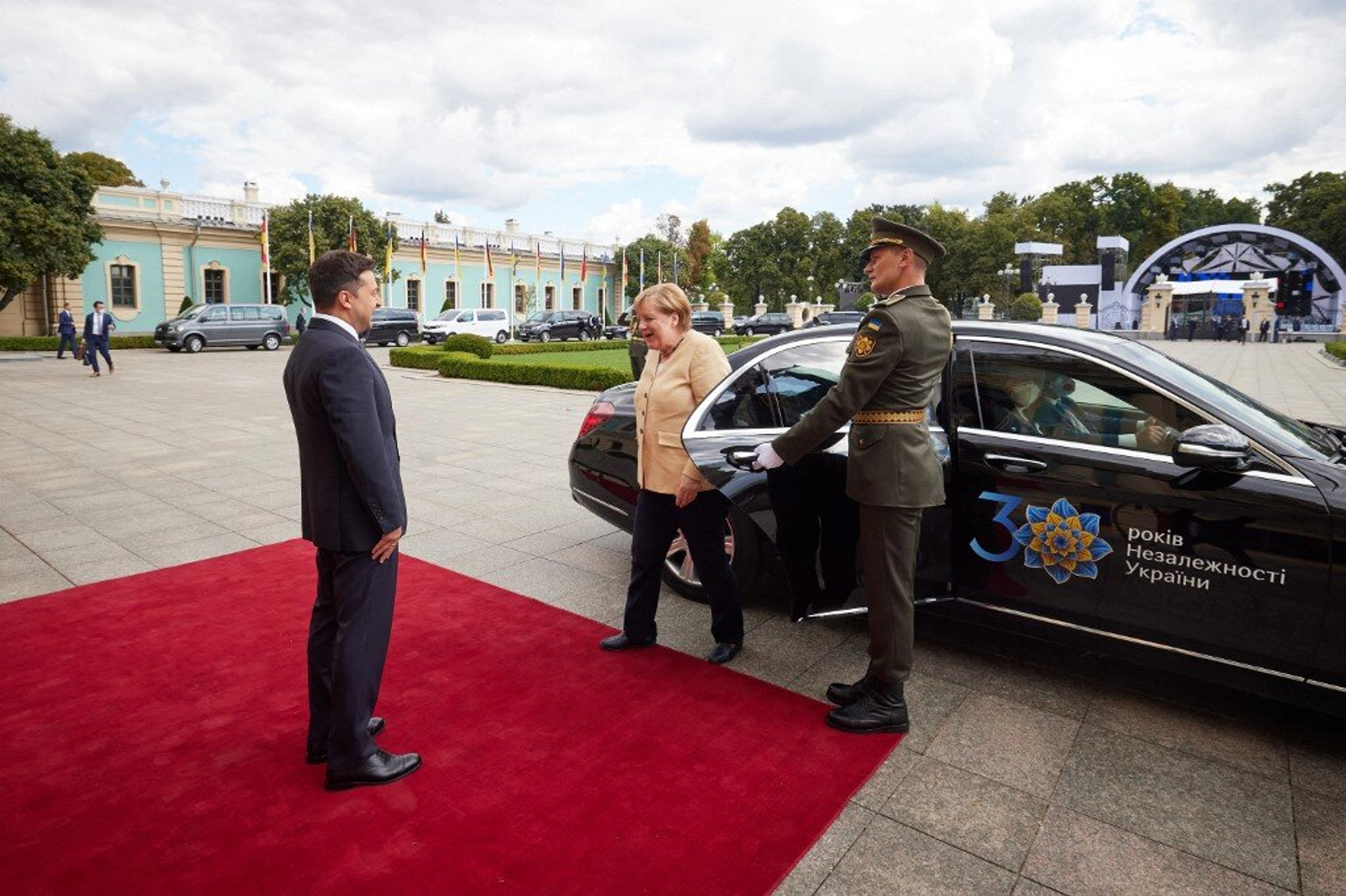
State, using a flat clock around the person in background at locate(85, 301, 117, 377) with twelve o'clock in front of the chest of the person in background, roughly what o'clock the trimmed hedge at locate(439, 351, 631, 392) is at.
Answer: The trimmed hedge is roughly at 10 o'clock from the person in background.

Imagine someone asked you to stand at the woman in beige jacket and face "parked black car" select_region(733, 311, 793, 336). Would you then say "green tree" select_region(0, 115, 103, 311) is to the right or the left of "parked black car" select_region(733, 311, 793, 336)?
left

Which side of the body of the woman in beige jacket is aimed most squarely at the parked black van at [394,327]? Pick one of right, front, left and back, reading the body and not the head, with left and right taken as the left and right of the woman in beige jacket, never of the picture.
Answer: right

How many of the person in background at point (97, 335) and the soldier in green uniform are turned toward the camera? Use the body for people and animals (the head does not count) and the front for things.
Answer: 1

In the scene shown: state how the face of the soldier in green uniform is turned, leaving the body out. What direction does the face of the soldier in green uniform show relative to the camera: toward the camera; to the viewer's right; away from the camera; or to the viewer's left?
to the viewer's left

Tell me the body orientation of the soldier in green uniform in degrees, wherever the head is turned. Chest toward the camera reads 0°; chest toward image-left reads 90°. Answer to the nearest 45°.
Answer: approximately 90°

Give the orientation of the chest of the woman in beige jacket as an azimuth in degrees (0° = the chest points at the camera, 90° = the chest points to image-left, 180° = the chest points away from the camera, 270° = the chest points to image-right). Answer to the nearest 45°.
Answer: approximately 90°
